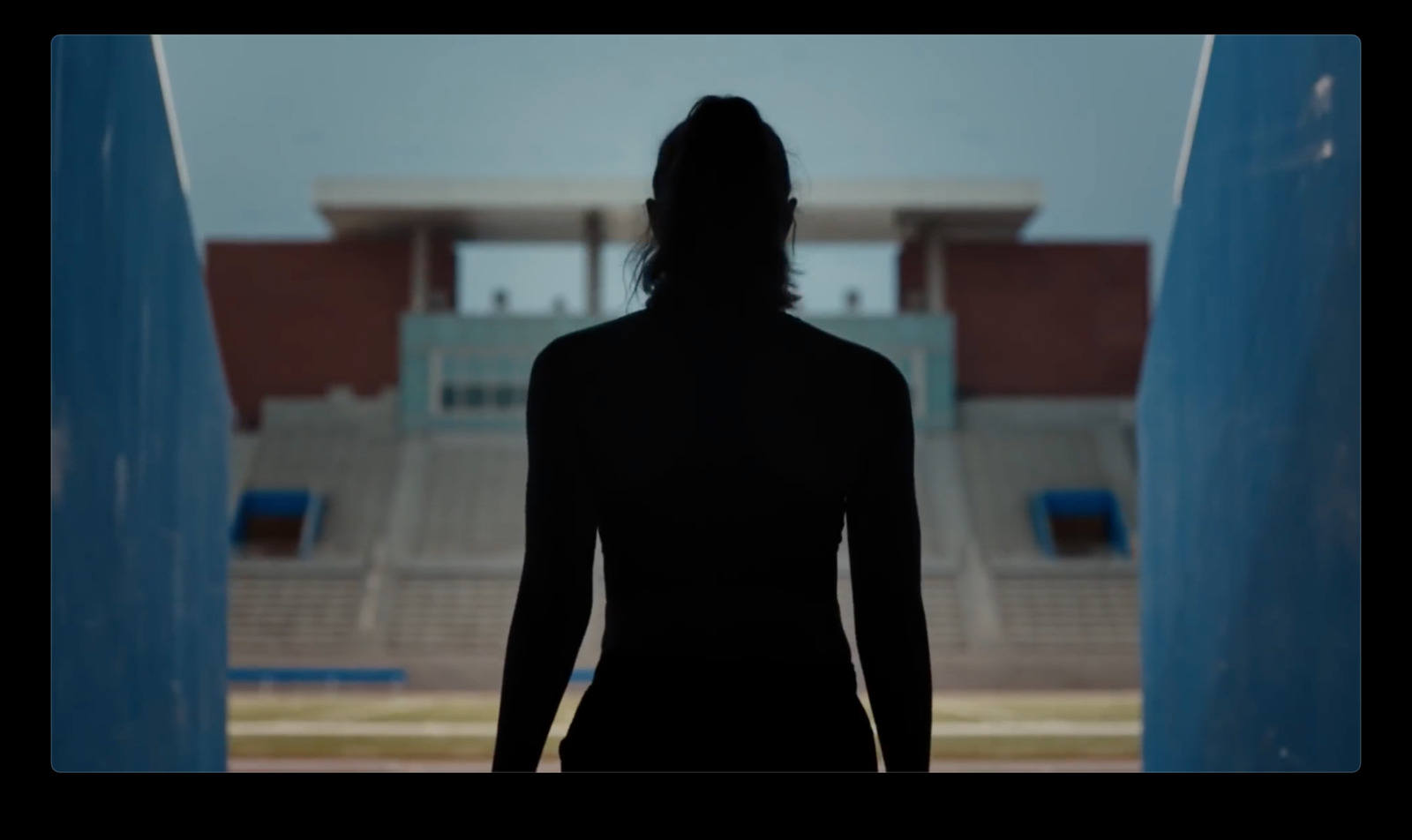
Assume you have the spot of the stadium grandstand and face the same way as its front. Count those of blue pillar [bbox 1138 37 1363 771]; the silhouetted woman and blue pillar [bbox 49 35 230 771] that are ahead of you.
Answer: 3

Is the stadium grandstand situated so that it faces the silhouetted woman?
yes

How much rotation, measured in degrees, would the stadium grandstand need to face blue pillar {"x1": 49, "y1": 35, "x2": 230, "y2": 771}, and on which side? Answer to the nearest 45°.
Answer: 0° — it already faces it

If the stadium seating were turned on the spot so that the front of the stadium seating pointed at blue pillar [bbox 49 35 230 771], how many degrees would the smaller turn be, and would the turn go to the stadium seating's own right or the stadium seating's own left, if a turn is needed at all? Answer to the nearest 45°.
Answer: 0° — it already faces it

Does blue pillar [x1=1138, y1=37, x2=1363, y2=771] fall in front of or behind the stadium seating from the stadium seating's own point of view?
in front

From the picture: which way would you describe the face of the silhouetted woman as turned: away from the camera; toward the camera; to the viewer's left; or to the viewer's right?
away from the camera

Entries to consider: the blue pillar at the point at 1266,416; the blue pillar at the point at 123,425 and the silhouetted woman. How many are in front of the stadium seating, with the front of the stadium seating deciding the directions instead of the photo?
3

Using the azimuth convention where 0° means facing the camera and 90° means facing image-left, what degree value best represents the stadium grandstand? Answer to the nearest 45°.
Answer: approximately 0°
